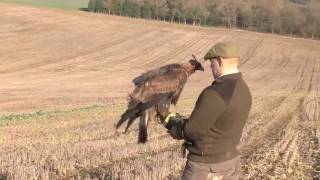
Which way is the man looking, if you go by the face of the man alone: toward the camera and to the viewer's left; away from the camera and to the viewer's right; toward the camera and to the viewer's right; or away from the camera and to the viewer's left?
away from the camera and to the viewer's left

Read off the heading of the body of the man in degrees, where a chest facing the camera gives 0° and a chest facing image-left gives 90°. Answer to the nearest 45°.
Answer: approximately 135°
